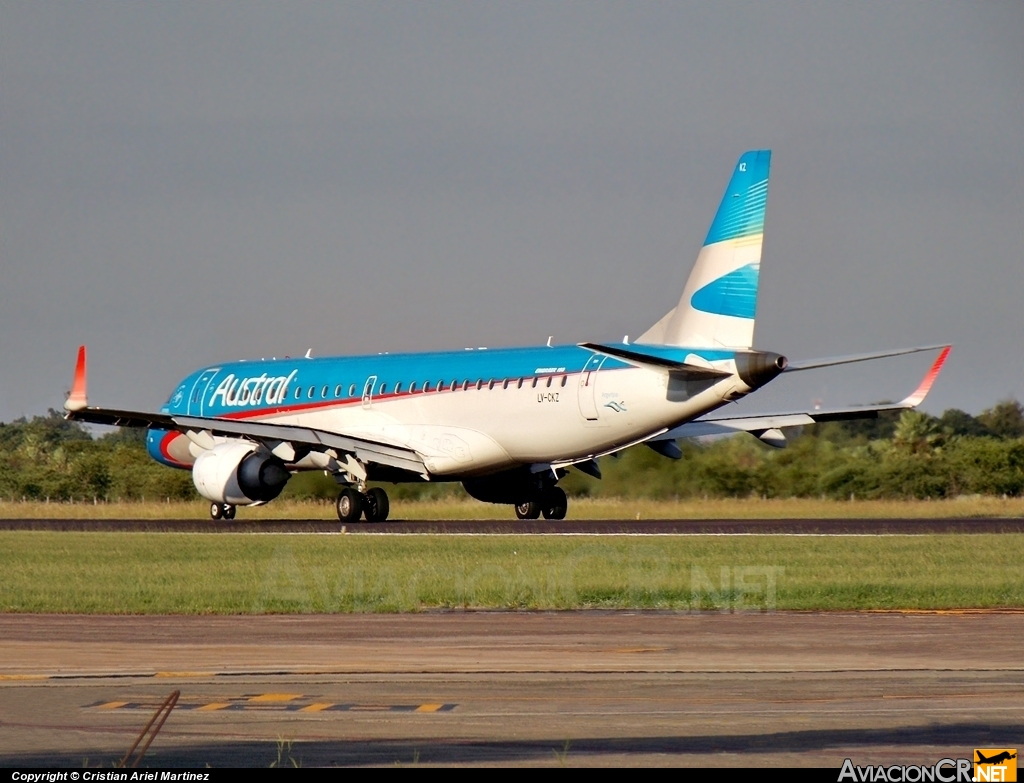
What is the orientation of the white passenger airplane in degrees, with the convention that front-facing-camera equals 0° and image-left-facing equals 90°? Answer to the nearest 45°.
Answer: approximately 135°
